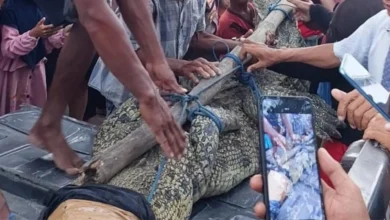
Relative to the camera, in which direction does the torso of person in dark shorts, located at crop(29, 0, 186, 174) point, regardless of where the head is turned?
to the viewer's right

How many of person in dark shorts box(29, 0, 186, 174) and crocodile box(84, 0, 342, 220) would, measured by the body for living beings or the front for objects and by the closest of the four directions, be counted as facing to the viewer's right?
1

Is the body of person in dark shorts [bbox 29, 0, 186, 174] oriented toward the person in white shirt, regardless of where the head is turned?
yes

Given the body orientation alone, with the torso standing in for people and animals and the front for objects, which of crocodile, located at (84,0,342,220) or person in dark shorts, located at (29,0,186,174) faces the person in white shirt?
the person in dark shorts

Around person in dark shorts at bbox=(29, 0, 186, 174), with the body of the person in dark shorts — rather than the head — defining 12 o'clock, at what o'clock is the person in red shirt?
The person in red shirt is roughly at 10 o'clock from the person in dark shorts.
